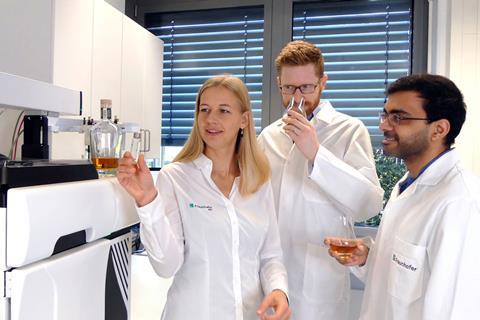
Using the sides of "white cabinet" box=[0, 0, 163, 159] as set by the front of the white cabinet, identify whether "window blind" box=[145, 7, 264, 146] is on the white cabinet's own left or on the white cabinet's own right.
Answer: on the white cabinet's own left

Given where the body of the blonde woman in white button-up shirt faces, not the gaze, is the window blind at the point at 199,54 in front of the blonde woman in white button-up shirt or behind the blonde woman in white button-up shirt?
behind

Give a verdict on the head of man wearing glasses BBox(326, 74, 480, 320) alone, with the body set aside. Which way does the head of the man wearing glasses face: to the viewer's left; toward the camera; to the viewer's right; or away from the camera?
to the viewer's left

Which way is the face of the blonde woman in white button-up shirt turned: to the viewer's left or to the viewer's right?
to the viewer's left
